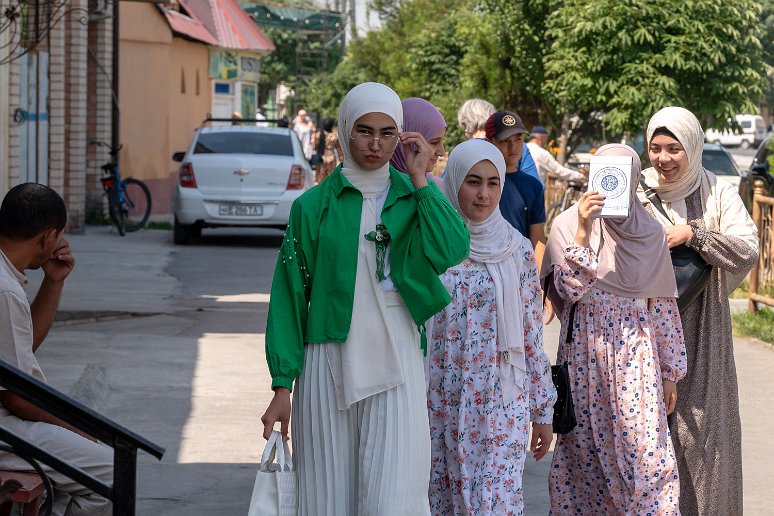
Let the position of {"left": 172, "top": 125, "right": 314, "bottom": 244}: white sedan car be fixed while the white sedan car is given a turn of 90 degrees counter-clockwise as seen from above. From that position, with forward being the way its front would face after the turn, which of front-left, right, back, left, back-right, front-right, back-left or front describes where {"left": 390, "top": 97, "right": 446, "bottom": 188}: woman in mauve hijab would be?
left

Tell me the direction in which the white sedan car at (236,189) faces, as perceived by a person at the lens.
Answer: facing away from the viewer

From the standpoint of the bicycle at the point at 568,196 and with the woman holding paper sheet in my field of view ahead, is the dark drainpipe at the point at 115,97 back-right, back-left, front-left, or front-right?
back-right

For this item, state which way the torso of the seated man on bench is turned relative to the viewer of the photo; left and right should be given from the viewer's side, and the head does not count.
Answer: facing to the right of the viewer

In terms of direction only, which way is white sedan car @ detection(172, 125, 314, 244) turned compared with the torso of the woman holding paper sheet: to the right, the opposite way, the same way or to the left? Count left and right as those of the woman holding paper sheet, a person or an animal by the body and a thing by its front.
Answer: the opposite way

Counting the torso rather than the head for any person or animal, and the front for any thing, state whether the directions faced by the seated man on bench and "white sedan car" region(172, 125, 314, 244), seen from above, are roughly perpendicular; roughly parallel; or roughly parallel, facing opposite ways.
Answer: roughly perpendicular

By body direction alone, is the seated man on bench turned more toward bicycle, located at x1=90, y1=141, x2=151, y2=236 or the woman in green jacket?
the woman in green jacket

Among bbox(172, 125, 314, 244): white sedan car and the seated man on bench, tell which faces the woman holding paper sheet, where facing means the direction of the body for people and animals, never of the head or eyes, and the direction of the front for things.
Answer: the seated man on bench

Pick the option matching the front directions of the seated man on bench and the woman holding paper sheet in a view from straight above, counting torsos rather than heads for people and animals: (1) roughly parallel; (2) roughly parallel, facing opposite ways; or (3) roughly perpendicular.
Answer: roughly perpendicular

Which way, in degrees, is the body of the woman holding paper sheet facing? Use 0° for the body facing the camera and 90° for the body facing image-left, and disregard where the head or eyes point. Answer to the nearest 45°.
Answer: approximately 0°

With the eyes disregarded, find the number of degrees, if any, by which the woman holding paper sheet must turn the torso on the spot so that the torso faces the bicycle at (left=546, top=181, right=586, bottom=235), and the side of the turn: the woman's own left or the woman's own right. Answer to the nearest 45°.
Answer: approximately 180°

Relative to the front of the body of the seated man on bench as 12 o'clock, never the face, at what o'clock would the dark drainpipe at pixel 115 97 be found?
The dark drainpipe is roughly at 9 o'clock from the seated man on bench.
